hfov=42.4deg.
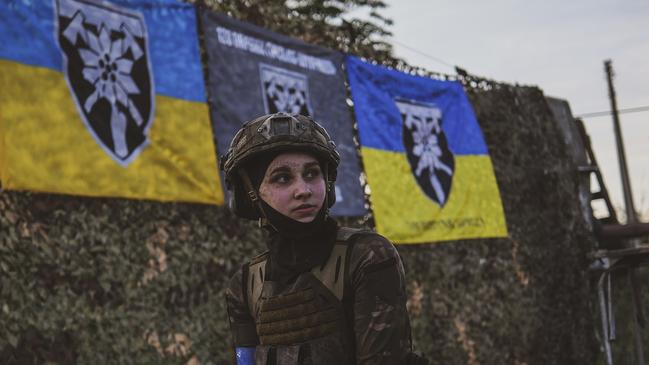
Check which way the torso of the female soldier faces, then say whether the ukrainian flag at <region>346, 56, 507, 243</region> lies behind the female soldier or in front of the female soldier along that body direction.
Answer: behind

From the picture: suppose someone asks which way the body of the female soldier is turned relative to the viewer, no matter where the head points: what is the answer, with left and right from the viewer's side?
facing the viewer and to the left of the viewer

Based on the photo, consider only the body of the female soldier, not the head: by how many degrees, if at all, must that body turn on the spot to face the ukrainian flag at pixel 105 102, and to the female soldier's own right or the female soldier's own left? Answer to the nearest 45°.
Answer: approximately 90° to the female soldier's own right

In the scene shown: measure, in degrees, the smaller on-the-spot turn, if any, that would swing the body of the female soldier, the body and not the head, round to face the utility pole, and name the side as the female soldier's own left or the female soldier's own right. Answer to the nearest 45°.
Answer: approximately 180°
